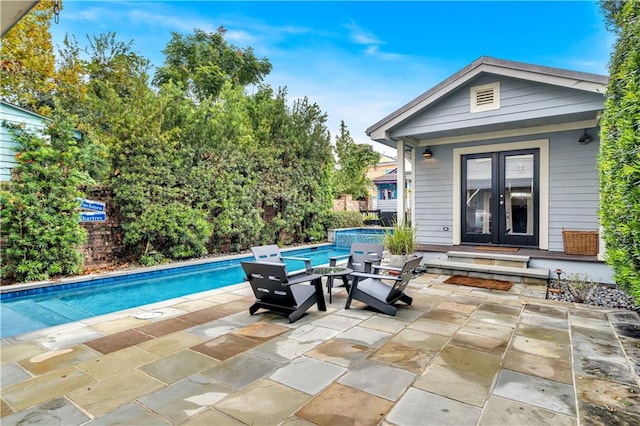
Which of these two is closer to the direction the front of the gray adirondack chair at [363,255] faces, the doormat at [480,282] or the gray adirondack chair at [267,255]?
the gray adirondack chair

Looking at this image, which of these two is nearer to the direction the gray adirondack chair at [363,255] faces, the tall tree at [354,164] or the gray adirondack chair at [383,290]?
the gray adirondack chair

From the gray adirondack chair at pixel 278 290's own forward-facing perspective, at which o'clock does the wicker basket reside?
The wicker basket is roughly at 1 o'clock from the gray adirondack chair.

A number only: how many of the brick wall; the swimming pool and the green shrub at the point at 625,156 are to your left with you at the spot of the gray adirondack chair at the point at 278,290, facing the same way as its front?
2

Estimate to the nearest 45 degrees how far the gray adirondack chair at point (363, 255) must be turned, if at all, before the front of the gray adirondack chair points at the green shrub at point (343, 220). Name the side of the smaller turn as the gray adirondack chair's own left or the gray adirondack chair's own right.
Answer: approximately 135° to the gray adirondack chair's own right

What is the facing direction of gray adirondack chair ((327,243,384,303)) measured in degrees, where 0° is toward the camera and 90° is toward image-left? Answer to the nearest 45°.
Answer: approximately 45°

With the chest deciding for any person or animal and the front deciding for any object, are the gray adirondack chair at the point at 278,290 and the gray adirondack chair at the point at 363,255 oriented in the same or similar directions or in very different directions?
very different directions

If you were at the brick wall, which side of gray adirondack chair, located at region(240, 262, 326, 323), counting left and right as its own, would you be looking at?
left

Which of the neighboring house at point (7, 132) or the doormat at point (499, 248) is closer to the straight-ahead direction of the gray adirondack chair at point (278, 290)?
the doormat

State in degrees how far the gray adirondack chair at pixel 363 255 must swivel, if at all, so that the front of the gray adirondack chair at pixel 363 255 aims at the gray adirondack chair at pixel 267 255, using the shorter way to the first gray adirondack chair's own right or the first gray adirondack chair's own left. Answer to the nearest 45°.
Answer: approximately 45° to the first gray adirondack chair's own right

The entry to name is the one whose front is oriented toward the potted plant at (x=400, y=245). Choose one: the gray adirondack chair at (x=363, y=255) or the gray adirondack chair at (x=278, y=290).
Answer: the gray adirondack chair at (x=278, y=290)
